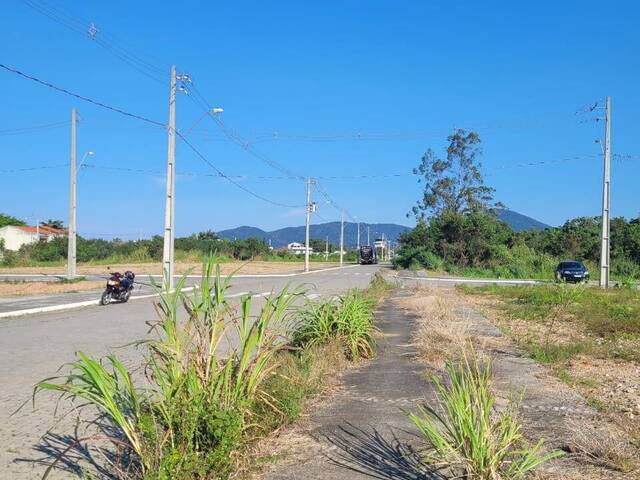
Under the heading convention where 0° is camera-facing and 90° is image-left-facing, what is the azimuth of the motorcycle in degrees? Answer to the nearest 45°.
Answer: approximately 45°

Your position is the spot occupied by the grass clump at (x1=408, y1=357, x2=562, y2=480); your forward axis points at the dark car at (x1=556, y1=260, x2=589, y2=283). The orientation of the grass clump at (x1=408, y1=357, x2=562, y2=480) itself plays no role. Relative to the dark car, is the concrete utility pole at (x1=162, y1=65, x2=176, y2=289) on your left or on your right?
left

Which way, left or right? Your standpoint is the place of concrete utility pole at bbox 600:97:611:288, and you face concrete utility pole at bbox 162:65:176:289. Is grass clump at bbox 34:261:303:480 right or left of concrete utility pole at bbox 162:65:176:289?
left

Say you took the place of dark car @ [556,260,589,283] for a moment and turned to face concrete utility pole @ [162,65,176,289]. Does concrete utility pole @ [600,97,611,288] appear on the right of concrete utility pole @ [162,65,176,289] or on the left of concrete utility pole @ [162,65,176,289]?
left

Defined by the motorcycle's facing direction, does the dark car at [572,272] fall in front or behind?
behind

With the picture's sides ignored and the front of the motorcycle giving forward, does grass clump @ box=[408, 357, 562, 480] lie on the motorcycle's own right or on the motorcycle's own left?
on the motorcycle's own left

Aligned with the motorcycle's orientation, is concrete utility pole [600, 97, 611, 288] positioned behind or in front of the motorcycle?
behind

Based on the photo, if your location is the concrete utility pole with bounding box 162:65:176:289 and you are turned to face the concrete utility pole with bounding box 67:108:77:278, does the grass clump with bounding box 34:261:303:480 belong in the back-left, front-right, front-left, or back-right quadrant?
back-left

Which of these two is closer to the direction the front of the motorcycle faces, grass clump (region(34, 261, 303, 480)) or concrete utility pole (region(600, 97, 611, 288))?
the grass clump

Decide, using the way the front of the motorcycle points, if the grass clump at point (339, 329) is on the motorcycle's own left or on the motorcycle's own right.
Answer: on the motorcycle's own left
